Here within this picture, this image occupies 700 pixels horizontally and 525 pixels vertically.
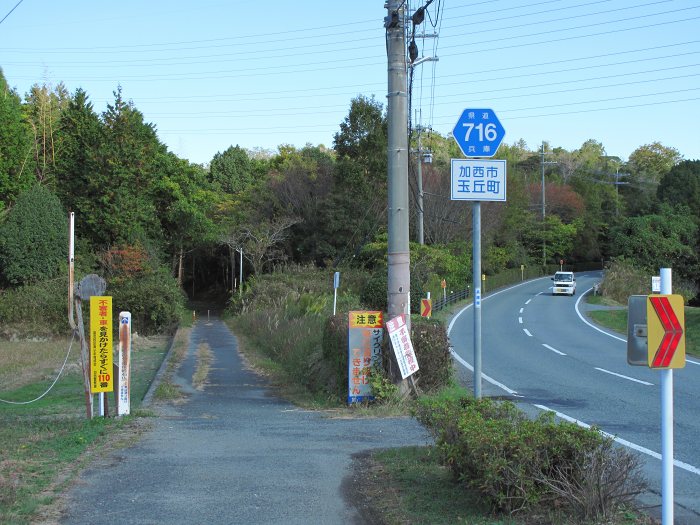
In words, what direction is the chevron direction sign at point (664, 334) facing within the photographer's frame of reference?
facing the viewer

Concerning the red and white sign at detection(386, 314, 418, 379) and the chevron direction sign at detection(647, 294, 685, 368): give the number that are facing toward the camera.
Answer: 2

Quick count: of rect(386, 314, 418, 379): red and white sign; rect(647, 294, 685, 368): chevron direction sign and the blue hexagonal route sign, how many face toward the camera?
3

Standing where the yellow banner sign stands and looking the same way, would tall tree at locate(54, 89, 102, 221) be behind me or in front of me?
behind

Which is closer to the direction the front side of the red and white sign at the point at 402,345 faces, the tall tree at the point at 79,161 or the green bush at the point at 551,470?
the green bush

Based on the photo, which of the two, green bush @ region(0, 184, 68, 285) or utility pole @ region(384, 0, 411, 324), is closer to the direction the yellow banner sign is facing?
the utility pole

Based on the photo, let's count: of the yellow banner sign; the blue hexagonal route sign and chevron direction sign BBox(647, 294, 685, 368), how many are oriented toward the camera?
3

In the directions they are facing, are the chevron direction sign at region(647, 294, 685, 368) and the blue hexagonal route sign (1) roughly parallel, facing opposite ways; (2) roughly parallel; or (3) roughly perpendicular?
roughly parallel

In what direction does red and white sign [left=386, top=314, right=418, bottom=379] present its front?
toward the camera

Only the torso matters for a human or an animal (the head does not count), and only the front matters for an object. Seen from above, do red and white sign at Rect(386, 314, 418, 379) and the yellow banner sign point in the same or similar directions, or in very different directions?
same or similar directions

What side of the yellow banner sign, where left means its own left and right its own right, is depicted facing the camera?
front

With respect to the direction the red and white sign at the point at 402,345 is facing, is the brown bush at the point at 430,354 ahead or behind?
behind

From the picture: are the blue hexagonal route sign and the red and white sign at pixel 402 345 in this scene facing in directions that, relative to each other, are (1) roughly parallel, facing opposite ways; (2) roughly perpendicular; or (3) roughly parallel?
roughly parallel

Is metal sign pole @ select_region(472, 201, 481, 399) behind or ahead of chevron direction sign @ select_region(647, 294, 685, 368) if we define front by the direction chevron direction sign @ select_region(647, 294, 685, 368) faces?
behind

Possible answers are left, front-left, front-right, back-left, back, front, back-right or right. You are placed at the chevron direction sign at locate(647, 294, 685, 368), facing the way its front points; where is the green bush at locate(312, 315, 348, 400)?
back-right

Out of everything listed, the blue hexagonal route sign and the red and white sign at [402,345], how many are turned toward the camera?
2
